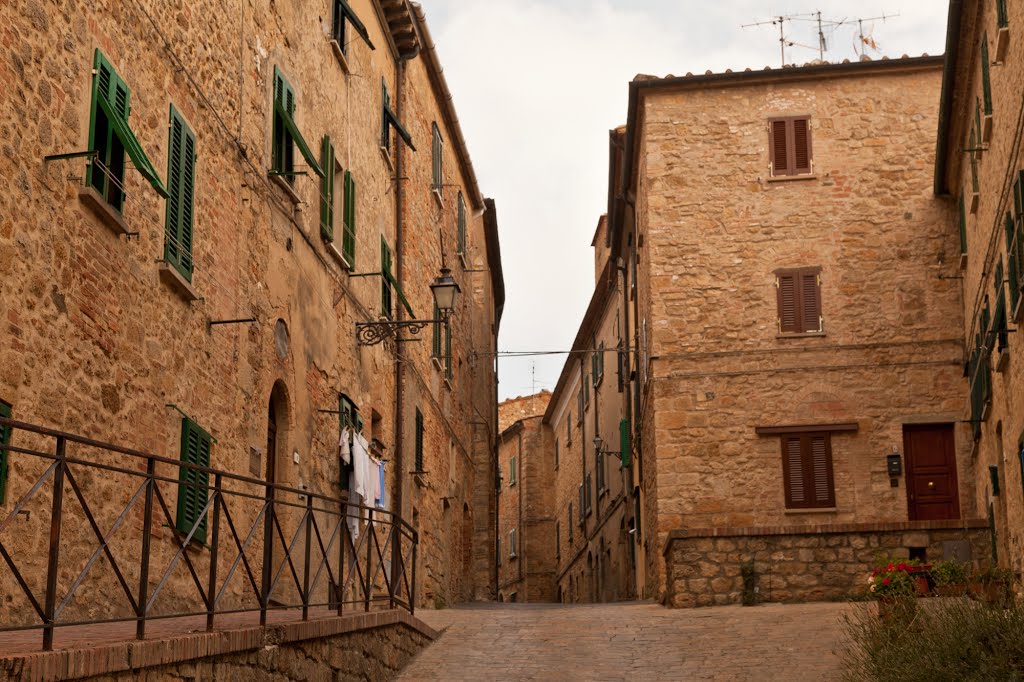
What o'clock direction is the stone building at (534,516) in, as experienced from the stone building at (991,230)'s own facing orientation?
the stone building at (534,516) is roughly at 2 o'clock from the stone building at (991,230).

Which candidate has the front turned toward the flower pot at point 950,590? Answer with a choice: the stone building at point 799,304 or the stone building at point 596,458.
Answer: the stone building at point 799,304

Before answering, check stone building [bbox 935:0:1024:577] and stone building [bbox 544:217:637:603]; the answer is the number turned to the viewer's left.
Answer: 2

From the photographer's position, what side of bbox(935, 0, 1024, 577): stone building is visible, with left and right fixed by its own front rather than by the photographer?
left

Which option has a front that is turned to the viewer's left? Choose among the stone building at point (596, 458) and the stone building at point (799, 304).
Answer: the stone building at point (596, 458)

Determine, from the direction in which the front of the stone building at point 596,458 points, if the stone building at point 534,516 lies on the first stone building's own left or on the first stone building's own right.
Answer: on the first stone building's own right

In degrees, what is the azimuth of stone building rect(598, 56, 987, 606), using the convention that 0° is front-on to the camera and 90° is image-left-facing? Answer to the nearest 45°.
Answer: approximately 0°

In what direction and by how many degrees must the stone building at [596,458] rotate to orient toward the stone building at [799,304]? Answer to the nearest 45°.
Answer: approximately 90° to its left

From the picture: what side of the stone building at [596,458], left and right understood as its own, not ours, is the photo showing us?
left

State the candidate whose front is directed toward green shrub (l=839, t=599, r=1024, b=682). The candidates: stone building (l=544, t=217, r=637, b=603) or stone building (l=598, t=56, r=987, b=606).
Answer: stone building (l=598, t=56, r=987, b=606)

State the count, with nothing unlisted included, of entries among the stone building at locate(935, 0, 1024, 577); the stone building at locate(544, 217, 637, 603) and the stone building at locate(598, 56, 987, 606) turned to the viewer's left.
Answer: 2

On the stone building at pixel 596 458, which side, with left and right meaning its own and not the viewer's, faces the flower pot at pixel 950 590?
left
